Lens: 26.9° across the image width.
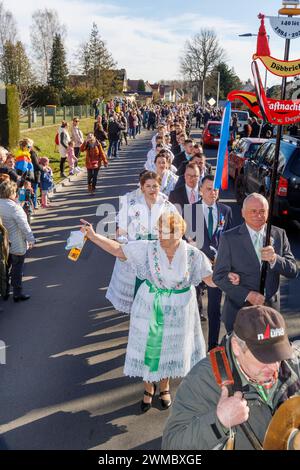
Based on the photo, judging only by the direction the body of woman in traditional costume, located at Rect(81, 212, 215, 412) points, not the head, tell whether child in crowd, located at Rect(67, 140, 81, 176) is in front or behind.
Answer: behind

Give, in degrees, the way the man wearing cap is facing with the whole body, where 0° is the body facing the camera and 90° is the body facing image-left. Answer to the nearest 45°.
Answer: approximately 315°

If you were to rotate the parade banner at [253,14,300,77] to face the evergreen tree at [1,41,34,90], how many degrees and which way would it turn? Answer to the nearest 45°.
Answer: approximately 135° to its right
